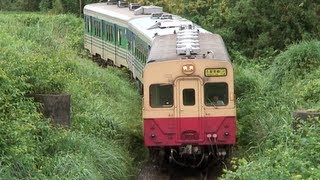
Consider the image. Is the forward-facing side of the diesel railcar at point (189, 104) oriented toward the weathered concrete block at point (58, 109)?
no

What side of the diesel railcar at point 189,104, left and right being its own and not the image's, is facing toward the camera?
front

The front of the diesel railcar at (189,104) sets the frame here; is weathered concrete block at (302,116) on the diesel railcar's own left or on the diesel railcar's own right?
on the diesel railcar's own left
